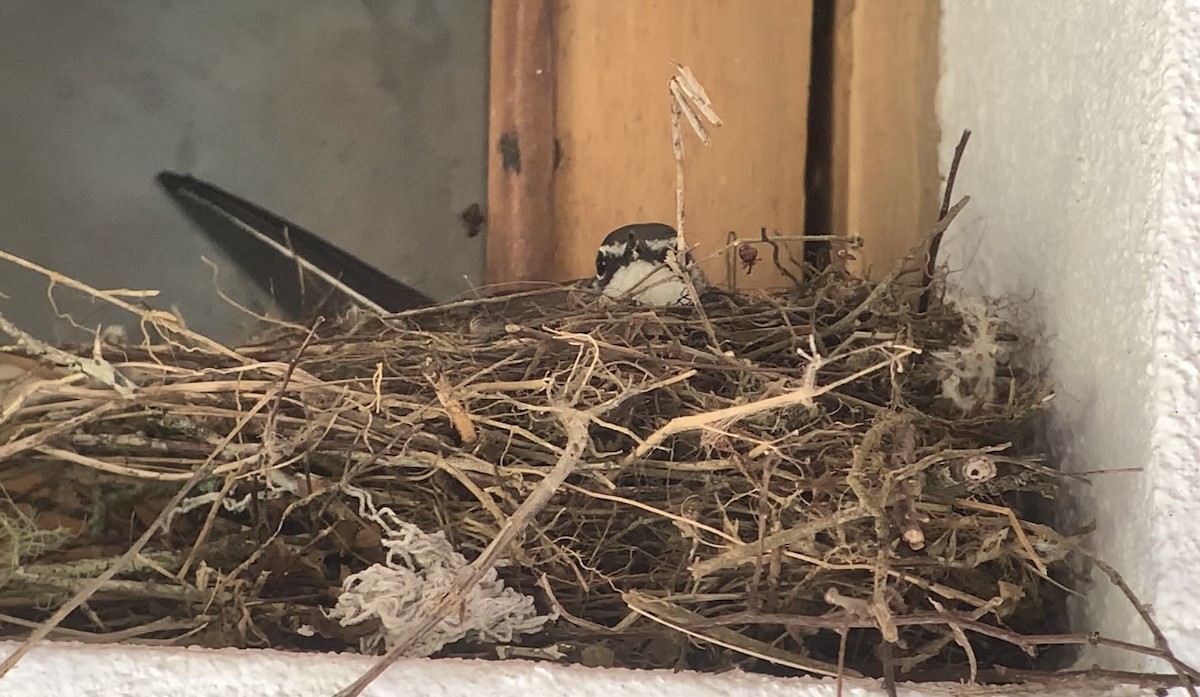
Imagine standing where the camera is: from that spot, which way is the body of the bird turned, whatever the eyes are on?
to the viewer's right
